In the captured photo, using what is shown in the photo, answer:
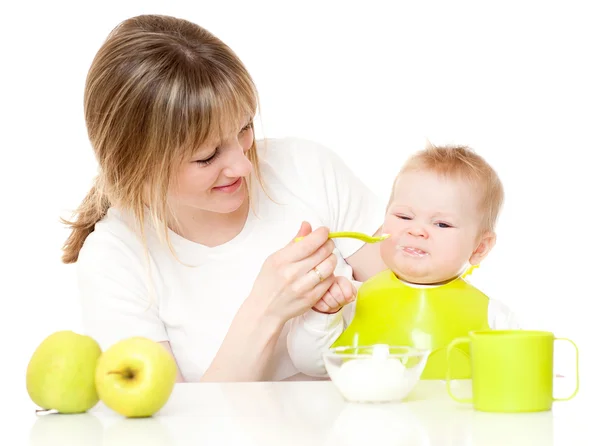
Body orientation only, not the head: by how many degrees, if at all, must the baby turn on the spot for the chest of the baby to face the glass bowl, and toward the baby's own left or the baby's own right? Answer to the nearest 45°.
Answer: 0° — they already face it

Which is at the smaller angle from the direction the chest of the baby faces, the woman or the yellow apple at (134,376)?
the yellow apple

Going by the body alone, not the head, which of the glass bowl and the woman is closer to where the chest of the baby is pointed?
the glass bowl

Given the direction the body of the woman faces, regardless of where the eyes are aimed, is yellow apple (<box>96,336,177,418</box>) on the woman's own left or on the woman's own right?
on the woman's own right

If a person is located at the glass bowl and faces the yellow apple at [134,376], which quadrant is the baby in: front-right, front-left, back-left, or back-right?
back-right

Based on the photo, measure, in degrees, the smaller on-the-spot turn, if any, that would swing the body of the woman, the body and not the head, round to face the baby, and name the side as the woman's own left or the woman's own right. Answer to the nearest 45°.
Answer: approximately 45° to the woman's own left

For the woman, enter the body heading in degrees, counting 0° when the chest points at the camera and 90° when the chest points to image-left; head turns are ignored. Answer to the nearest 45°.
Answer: approximately 315°

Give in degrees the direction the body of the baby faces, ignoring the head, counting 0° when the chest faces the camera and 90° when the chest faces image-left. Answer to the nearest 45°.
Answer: approximately 0°
